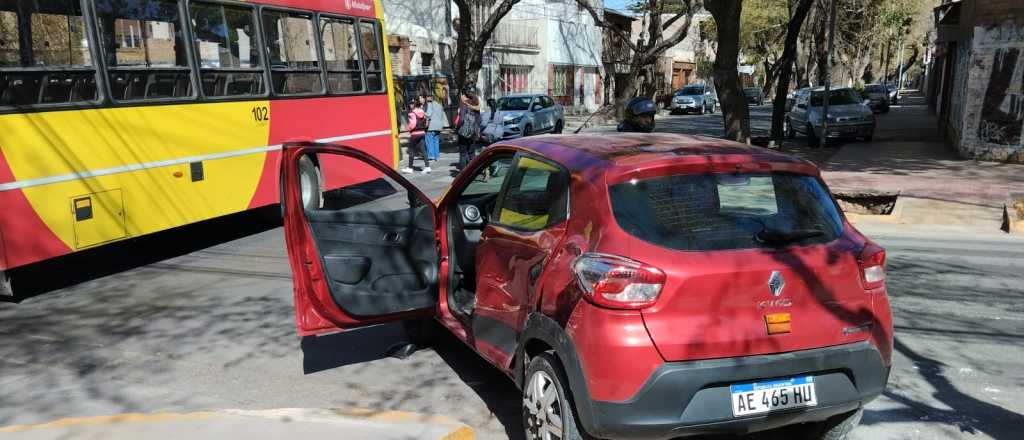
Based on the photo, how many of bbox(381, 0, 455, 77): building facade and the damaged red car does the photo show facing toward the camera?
1

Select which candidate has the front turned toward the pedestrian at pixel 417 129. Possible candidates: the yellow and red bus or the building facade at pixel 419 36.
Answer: the building facade

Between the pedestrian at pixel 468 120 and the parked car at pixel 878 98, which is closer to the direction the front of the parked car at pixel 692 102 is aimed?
the pedestrian

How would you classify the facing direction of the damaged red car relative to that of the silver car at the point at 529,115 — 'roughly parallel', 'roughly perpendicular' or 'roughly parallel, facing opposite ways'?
roughly perpendicular

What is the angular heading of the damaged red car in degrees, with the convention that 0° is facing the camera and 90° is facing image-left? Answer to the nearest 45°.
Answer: approximately 135°

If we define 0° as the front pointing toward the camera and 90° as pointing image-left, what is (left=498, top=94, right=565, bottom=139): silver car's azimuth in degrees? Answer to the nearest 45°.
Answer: approximately 45°

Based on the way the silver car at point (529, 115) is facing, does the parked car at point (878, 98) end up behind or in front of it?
behind
